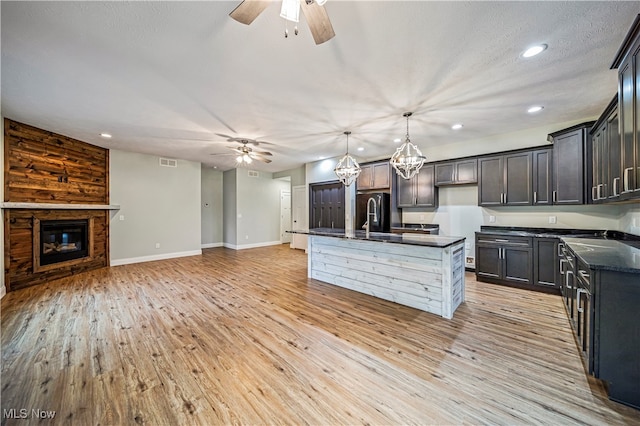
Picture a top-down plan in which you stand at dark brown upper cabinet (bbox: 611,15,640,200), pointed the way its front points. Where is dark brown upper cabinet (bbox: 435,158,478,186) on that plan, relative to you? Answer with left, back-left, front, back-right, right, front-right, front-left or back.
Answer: front-right

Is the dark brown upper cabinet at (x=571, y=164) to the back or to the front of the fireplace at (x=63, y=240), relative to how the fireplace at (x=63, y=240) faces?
to the front

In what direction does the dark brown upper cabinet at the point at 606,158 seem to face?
to the viewer's left

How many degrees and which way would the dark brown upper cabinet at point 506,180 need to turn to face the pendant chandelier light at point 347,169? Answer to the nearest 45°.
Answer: approximately 45° to its right

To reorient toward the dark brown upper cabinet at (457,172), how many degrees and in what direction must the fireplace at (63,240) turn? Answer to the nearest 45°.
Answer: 0° — it already faces it

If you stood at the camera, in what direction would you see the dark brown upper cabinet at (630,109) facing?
facing to the left of the viewer

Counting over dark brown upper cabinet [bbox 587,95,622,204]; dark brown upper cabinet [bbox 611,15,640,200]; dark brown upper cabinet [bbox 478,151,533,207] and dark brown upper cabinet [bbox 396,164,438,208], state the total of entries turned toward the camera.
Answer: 2

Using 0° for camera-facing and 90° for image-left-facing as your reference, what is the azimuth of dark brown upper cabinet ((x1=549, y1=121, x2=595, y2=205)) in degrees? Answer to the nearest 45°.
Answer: approximately 45°
